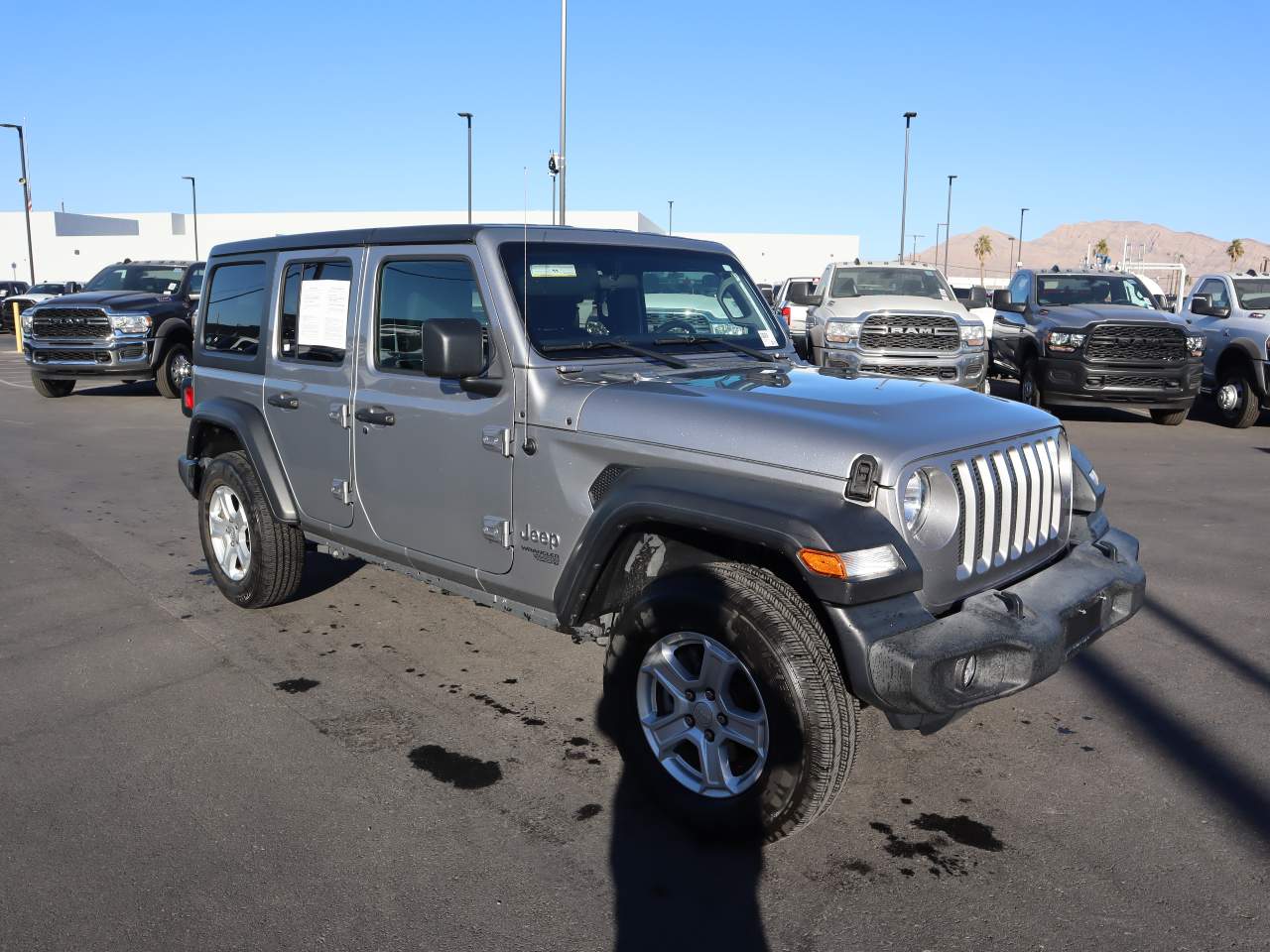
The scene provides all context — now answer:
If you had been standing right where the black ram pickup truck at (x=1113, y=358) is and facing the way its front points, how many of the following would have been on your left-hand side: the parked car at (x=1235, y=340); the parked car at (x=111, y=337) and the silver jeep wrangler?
1

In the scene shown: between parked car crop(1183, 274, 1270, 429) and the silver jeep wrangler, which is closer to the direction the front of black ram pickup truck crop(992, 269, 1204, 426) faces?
the silver jeep wrangler

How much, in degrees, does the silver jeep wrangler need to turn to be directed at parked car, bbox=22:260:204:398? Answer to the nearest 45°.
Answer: approximately 180°

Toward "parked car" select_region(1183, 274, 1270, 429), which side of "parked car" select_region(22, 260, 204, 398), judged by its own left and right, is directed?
left

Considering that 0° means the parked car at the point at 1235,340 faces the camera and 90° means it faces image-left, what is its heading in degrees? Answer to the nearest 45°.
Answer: approximately 315°

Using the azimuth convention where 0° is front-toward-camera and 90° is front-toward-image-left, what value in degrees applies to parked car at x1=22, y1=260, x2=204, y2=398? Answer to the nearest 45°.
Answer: approximately 45°

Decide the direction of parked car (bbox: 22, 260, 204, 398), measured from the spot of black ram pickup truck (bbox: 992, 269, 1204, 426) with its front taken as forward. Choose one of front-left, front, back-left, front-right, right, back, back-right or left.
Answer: back-right

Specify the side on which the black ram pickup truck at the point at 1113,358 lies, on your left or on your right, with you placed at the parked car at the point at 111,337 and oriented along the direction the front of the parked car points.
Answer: on your left

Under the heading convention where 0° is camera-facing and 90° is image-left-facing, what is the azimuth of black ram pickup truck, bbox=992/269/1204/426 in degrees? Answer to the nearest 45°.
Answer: approximately 315°

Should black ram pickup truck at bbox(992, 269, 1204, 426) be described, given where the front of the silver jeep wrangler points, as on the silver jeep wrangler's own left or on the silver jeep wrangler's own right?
on the silver jeep wrangler's own left
